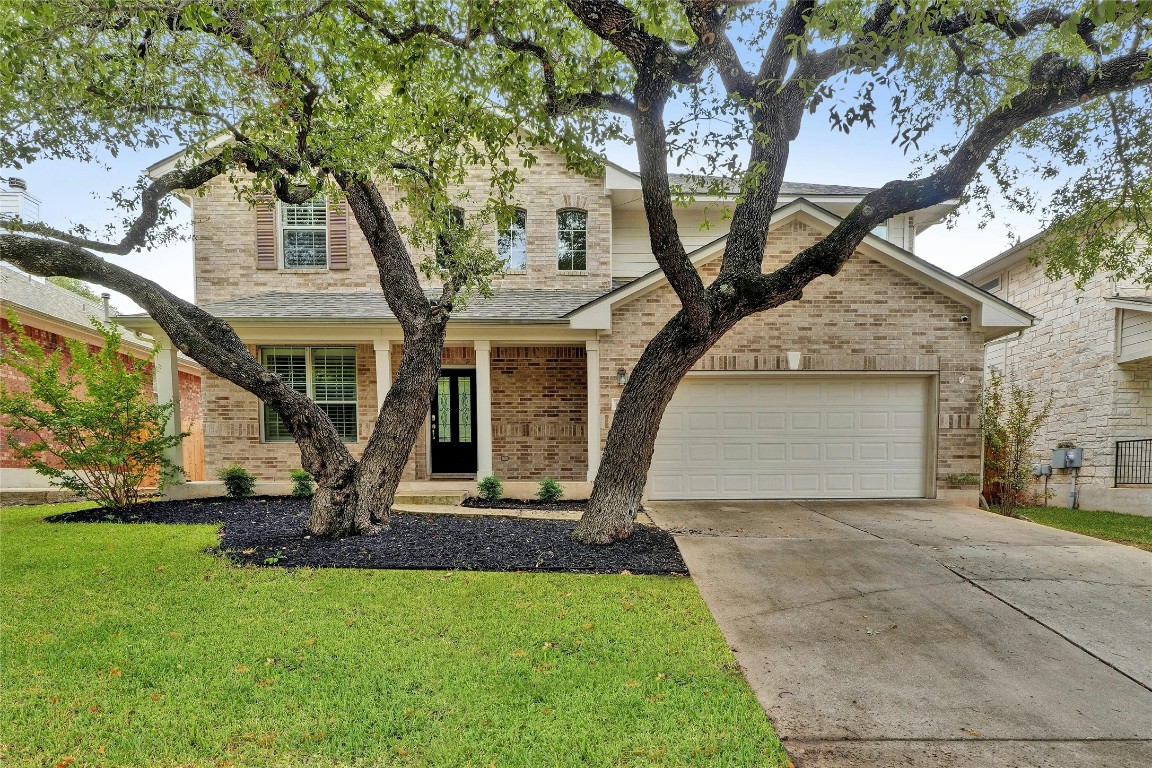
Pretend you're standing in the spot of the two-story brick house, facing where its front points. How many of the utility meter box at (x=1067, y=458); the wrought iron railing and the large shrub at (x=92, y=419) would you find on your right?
1

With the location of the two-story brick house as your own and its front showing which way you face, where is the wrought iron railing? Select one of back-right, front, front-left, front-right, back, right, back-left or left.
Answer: left

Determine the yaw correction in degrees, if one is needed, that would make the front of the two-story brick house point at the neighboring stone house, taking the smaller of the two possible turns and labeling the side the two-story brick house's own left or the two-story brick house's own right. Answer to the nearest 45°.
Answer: approximately 90° to the two-story brick house's own left

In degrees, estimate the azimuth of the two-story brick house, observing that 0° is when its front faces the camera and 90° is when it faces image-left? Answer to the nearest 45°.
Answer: approximately 0°

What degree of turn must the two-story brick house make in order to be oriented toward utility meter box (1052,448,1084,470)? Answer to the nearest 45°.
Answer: approximately 90° to its left
